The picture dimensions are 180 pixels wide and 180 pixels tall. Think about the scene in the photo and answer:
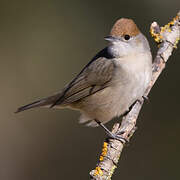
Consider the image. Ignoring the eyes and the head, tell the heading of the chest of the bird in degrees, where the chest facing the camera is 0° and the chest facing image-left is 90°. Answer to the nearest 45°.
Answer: approximately 315°
